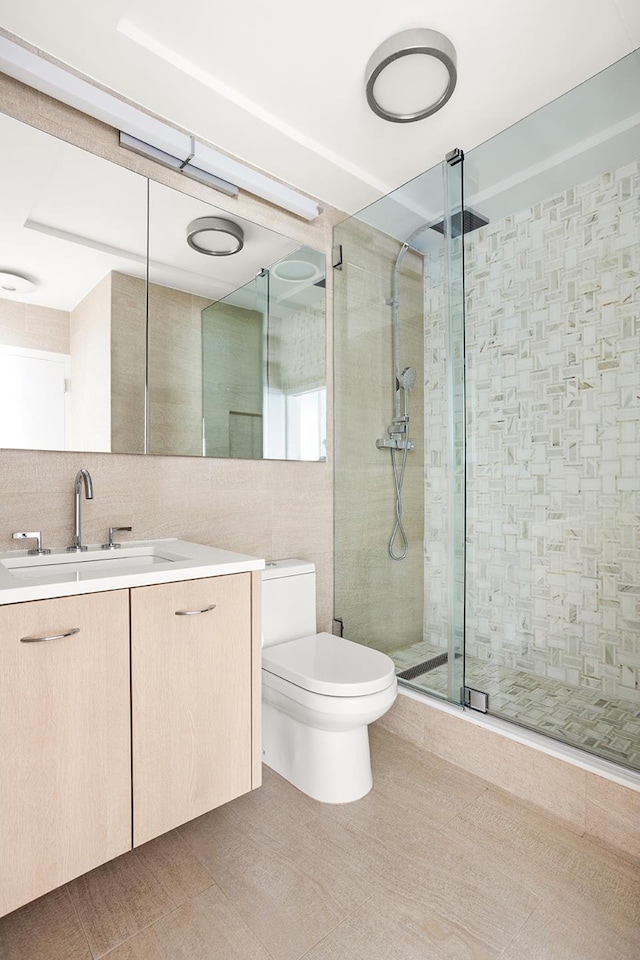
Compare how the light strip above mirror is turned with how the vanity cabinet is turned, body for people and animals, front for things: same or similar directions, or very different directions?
same or similar directions

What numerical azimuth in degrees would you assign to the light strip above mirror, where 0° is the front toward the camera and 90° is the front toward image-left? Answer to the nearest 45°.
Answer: approximately 315°

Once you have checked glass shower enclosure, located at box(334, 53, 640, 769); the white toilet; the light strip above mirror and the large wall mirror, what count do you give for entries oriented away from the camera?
0

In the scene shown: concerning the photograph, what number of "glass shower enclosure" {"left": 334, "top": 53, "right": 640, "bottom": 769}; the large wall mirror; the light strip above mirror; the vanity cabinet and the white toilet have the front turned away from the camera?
0

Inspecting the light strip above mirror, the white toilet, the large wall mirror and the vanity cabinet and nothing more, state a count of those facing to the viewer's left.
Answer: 0

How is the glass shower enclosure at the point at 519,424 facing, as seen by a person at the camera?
facing the viewer and to the left of the viewer

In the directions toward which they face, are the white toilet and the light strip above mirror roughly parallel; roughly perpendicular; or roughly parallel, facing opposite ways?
roughly parallel

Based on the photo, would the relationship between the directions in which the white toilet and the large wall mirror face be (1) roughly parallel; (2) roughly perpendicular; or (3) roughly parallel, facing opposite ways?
roughly parallel

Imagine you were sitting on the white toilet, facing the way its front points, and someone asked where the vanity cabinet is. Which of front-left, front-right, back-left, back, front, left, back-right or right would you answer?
right

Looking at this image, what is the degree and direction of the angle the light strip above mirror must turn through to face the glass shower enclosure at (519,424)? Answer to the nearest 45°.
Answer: approximately 45° to its left
